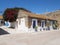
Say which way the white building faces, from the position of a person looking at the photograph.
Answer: facing the viewer and to the right of the viewer
